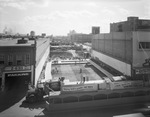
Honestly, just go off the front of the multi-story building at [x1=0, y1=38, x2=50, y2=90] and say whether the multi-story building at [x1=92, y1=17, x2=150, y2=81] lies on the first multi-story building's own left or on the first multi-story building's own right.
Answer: on the first multi-story building's own left
